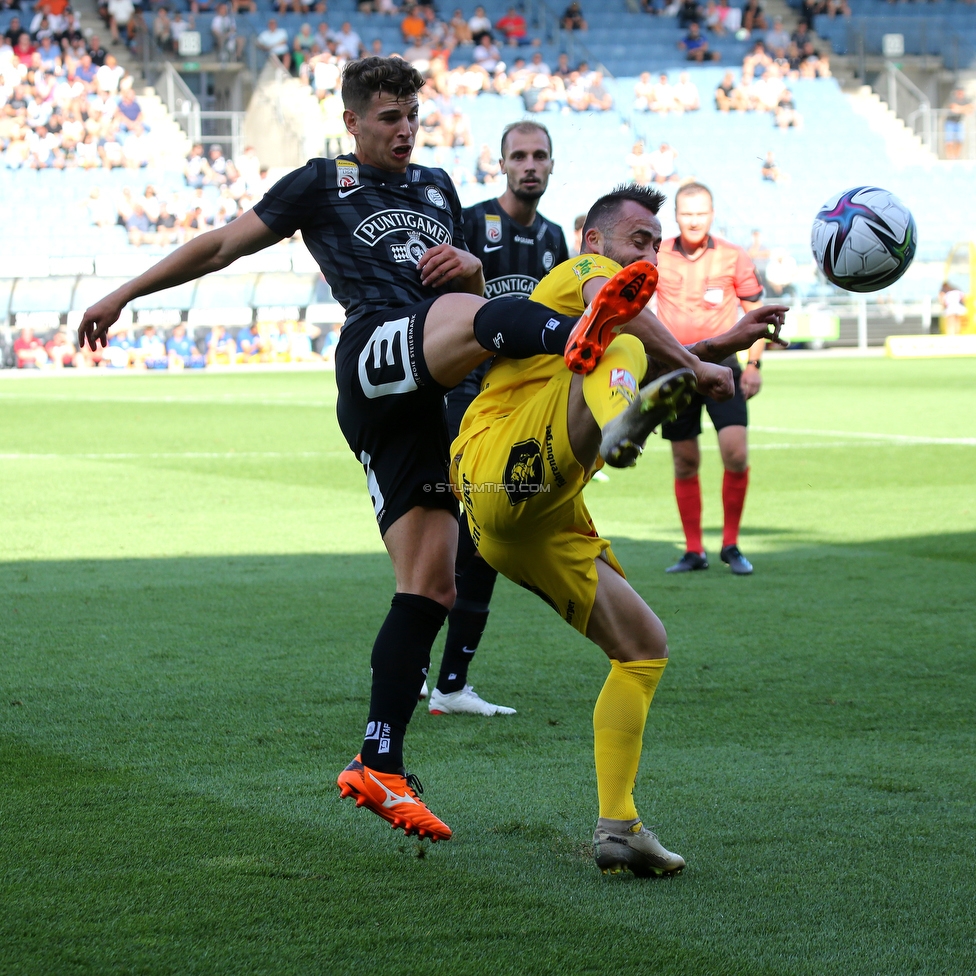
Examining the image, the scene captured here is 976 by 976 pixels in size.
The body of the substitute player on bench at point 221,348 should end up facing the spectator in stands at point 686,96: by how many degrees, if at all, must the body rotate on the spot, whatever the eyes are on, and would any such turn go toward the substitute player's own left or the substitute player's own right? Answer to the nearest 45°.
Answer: approximately 135° to the substitute player's own left

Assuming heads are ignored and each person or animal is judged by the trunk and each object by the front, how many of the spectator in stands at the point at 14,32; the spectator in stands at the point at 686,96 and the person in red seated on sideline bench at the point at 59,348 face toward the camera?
3

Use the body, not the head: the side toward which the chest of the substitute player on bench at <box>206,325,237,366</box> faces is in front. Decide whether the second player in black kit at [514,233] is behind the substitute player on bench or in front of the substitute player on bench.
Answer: in front

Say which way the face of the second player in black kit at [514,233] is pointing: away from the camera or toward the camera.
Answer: toward the camera

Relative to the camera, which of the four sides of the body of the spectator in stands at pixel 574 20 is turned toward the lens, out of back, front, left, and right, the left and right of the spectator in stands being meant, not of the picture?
front

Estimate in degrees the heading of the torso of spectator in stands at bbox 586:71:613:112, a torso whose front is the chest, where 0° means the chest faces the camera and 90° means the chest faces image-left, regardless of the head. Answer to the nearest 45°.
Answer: approximately 0°

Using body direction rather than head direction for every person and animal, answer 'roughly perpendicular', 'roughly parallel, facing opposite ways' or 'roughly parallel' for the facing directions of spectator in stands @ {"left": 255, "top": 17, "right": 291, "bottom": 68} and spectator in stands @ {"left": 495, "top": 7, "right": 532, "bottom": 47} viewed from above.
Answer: roughly parallel

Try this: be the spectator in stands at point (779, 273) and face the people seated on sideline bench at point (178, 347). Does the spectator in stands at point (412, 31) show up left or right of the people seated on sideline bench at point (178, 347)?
right

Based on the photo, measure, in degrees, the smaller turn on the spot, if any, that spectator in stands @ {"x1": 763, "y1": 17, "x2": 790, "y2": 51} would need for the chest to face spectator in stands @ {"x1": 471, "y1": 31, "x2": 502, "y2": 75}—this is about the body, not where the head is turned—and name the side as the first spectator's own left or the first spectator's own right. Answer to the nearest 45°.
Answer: approximately 45° to the first spectator's own right

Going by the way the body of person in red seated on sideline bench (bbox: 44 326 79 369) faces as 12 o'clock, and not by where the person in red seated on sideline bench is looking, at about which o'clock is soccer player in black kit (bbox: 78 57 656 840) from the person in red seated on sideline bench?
The soccer player in black kit is roughly at 12 o'clock from the person in red seated on sideline bench.

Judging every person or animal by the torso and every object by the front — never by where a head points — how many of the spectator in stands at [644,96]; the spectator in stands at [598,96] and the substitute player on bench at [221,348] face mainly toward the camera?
3

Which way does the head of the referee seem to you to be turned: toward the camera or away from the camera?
toward the camera

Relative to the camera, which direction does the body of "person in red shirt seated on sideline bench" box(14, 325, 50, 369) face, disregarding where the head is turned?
toward the camera

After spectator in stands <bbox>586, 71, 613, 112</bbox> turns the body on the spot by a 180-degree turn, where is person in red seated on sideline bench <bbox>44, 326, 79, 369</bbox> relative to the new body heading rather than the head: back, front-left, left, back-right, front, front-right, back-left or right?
back-left

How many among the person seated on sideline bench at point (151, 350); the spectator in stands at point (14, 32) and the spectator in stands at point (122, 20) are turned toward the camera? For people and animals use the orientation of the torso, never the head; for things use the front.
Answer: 3

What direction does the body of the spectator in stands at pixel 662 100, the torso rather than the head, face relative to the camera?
toward the camera

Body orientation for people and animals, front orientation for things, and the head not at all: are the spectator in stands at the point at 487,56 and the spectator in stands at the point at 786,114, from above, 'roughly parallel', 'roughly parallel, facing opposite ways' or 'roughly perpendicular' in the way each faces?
roughly parallel
